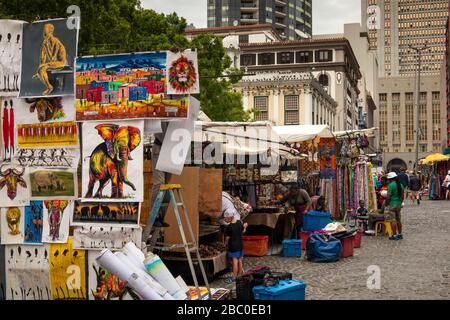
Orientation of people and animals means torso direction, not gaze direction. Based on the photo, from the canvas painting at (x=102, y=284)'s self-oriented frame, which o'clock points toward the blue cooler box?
The blue cooler box is roughly at 9 o'clock from the canvas painting.

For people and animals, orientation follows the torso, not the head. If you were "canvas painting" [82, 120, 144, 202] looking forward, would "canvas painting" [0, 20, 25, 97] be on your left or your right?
on your right

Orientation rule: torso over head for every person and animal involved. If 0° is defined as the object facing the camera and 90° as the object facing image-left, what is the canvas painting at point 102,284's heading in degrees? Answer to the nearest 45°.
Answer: approximately 0°

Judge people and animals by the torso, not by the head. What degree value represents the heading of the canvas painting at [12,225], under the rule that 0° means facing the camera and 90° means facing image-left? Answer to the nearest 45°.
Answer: approximately 0°
